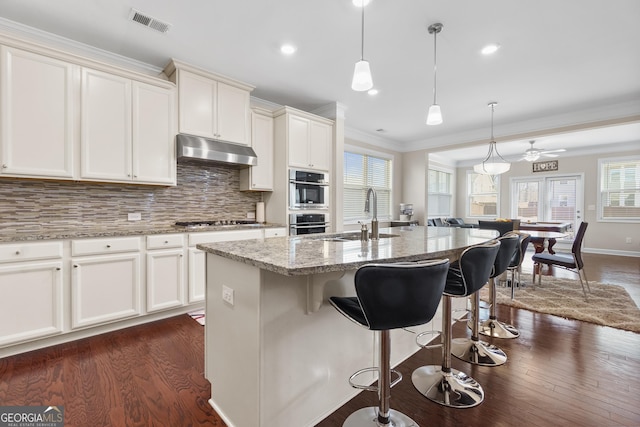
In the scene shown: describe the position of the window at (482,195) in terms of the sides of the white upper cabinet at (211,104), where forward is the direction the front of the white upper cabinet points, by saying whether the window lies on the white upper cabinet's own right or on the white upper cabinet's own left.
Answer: on the white upper cabinet's own left

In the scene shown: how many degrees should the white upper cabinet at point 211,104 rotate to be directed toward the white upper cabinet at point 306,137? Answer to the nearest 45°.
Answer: approximately 45° to its left

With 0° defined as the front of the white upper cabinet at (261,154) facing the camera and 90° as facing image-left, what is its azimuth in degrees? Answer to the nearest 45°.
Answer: approximately 315°

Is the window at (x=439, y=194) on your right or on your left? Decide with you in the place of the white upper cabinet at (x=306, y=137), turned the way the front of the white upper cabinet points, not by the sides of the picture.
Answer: on your left

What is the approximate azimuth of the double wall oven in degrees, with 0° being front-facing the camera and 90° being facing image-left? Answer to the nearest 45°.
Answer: approximately 315°

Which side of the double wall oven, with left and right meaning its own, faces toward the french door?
left

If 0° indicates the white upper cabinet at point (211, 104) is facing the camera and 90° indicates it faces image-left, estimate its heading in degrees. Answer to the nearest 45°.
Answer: approximately 315°

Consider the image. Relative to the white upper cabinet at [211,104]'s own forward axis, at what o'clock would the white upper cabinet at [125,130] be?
the white upper cabinet at [125,130] is roughly at 4 o'clock from the white upper cabinet at [211,104].

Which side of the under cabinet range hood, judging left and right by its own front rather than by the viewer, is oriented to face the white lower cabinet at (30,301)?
right

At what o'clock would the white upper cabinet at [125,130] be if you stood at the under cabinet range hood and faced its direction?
The white upper cabinet is roughly at 4 o'clock from the under cabinet range hood.

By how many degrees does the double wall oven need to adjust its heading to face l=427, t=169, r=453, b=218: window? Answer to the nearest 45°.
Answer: approximately 90° to its left

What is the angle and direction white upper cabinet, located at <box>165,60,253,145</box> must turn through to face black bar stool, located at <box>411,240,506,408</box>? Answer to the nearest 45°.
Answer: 0° — it already faces it
